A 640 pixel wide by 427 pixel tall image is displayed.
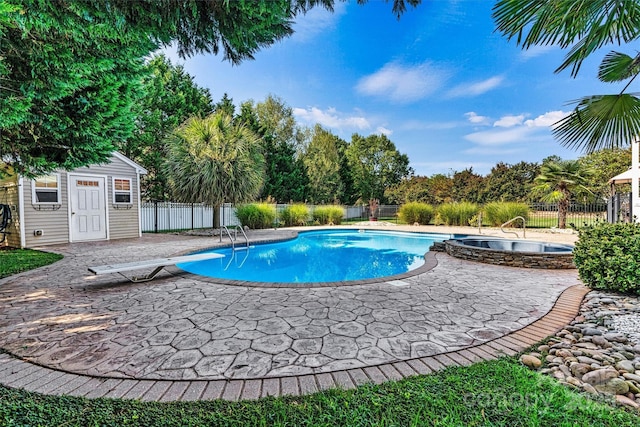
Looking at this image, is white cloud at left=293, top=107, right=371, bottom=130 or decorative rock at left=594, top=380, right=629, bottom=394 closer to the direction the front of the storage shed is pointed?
the decorative rock

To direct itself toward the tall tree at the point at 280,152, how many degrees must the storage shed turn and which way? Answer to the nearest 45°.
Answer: approximately 90° to its left

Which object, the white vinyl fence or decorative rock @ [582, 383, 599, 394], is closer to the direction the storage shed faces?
the decorative rock

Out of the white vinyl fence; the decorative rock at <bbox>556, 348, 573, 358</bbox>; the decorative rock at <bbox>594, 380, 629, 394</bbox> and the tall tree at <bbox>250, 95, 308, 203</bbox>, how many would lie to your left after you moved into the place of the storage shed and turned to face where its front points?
2
